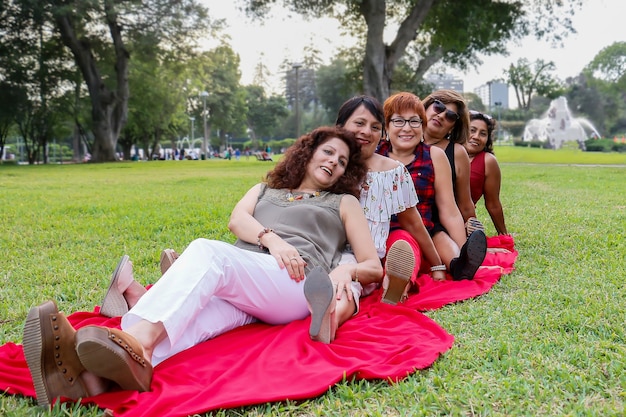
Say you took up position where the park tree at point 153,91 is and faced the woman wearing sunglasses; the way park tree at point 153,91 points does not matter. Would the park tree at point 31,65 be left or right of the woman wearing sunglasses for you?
right

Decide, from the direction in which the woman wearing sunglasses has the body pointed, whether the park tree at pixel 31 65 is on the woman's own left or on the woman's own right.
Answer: on the woman's own right

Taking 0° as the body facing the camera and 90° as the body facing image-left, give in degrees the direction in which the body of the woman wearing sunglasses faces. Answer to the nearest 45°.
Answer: approximately 45°

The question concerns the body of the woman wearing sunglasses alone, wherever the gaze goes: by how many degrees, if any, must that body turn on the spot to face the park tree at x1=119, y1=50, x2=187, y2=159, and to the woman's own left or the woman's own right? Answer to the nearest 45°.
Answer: approximately 90° to the woman's own right

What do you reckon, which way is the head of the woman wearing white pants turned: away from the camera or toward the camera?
toward the camera
